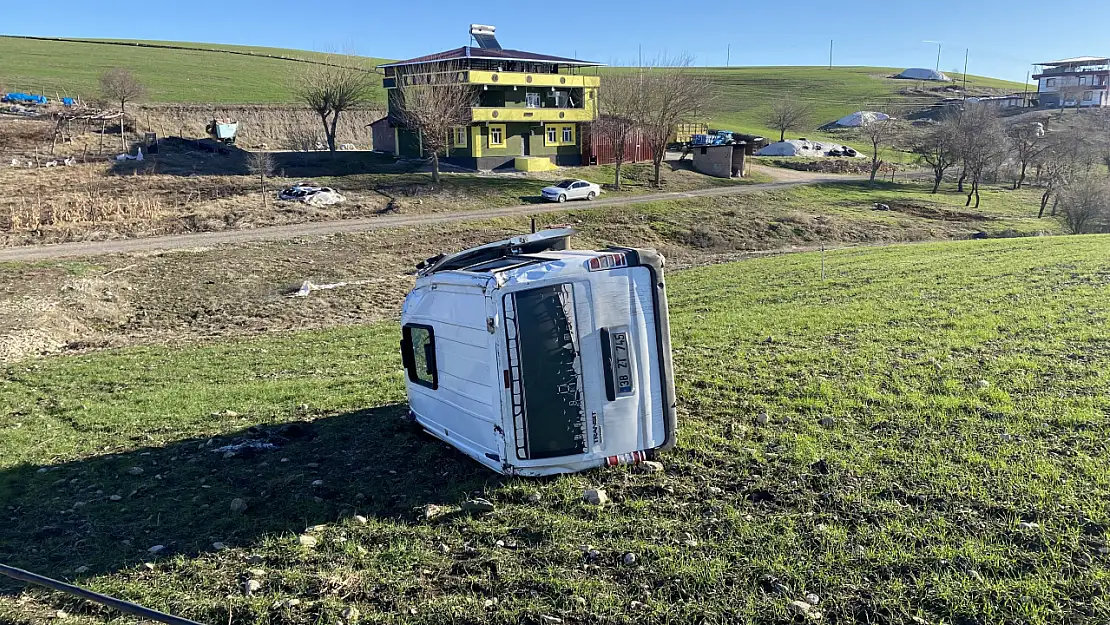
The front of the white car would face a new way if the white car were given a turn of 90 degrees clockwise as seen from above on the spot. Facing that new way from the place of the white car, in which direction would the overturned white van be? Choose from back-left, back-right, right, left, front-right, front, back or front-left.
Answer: back-left

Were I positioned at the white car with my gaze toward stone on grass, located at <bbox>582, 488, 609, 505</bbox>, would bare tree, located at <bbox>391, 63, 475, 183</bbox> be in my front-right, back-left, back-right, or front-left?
back-right

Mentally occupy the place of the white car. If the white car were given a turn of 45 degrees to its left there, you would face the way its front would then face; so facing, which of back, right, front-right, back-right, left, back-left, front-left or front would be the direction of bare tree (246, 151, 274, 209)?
right

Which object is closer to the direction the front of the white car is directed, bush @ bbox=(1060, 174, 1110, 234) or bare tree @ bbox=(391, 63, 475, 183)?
the bare tree

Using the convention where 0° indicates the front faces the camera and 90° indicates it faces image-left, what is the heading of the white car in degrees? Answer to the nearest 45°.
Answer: approximately 45°

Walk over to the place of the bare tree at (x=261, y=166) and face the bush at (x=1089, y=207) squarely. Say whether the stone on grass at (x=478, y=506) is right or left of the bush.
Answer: right

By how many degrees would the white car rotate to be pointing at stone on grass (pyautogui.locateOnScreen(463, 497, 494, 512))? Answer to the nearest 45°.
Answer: approximately 45° to its left

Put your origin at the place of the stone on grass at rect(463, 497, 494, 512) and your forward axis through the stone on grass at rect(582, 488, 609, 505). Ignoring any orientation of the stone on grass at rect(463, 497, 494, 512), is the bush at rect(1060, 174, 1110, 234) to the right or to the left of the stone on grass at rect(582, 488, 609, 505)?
left
